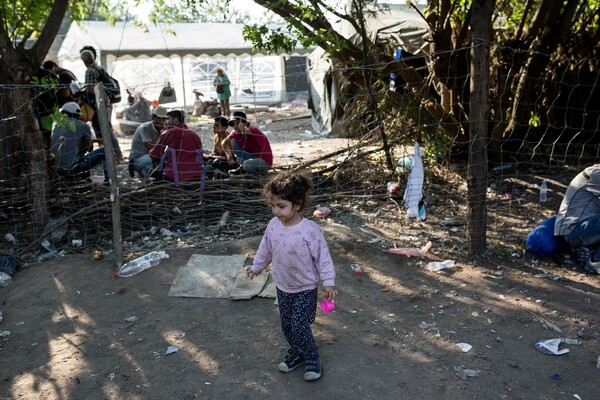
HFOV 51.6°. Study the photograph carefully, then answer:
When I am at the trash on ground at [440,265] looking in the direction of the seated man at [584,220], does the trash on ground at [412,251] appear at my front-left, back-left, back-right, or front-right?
back-left

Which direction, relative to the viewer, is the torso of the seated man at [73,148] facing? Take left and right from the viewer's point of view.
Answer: facing away from the viewer and to the right of the viewer

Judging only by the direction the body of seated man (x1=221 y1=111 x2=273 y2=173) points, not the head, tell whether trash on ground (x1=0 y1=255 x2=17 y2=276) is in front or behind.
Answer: in front

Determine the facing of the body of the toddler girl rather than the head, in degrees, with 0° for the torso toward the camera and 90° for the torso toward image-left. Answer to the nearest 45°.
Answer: approximately 45°

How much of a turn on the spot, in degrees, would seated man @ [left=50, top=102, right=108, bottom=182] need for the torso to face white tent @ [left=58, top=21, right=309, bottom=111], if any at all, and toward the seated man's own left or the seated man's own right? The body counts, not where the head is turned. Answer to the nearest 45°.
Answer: approximately 45° to the seated man's own left

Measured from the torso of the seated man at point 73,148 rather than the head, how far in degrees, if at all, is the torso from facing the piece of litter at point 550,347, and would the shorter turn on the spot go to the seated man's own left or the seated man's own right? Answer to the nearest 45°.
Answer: approximately 90° to the seated man's own right

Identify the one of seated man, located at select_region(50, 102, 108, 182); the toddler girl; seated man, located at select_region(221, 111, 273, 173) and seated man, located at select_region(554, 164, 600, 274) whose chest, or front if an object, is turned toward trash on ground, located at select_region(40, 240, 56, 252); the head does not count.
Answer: seated man, located at select_region(221, 111, 273, 173)

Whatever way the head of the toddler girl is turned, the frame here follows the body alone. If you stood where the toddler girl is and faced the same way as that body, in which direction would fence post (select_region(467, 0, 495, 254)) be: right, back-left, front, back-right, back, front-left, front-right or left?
back

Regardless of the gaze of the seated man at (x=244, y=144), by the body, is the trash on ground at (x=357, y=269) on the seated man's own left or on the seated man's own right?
on the seated man's own left

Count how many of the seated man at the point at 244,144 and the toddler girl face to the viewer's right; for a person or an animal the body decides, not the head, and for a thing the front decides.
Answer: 0

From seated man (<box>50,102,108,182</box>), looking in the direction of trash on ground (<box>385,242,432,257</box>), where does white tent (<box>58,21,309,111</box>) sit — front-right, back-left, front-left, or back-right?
back-left

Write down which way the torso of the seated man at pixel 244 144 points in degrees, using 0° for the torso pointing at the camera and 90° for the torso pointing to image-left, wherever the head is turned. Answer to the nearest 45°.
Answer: approximately 45°
